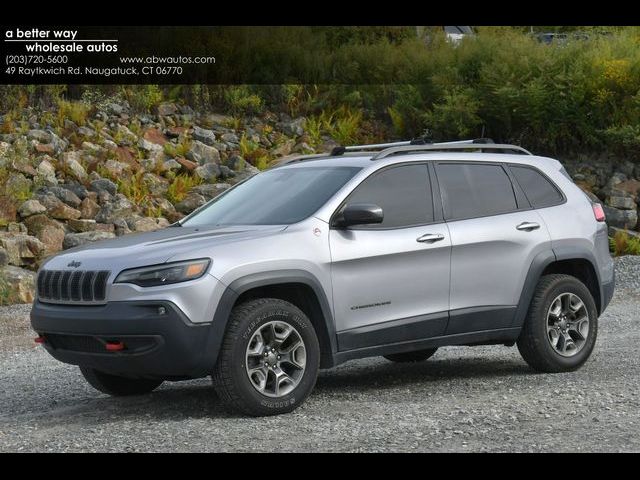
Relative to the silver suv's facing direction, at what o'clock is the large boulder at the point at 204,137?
The large boulder is roughly at 4 o'clock from the silver suv.

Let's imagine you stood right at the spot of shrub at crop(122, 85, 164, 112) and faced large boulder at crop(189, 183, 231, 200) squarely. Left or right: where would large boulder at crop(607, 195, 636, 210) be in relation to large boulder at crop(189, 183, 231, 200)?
left

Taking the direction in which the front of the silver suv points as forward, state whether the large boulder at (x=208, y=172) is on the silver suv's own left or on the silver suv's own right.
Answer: on the silver suv's own right

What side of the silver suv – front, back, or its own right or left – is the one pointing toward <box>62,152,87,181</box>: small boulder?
right

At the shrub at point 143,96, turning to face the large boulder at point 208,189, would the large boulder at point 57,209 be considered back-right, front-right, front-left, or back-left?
front-right

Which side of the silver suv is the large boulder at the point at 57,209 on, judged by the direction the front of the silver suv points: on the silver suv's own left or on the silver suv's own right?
on the silver suv's own right

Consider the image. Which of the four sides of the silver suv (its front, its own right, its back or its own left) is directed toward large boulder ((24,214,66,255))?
right

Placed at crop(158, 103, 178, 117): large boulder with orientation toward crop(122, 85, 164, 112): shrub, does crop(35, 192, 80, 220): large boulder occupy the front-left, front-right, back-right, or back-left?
front-left

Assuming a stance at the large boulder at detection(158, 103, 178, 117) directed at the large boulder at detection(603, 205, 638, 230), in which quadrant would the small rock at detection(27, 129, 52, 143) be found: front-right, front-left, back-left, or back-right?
back-right
